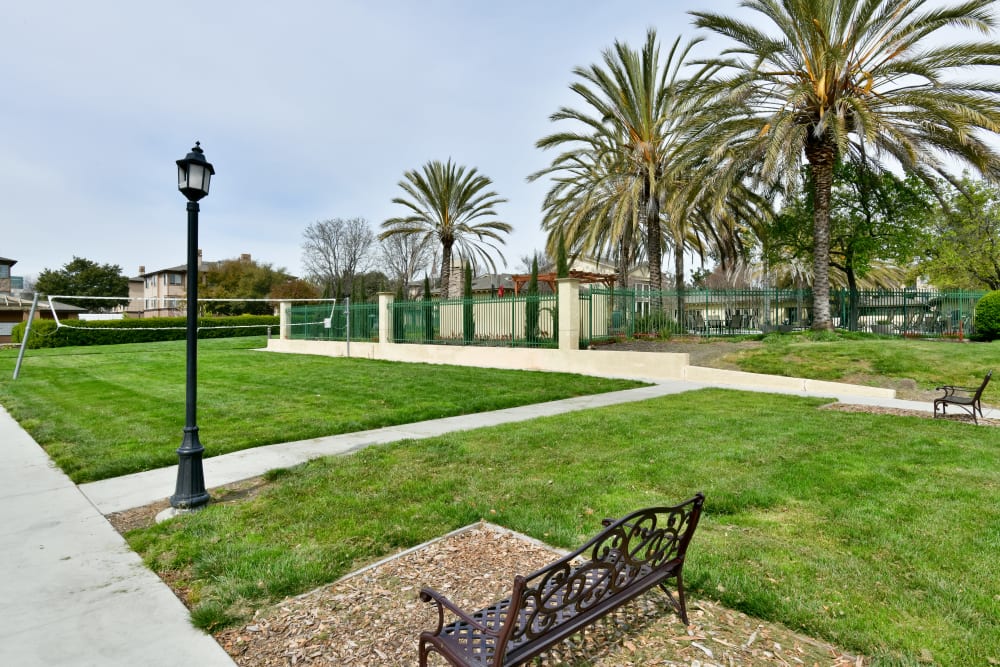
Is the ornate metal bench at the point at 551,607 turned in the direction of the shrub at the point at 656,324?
no

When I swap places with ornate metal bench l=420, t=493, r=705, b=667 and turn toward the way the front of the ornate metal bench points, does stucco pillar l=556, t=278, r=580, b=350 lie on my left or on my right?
on my right

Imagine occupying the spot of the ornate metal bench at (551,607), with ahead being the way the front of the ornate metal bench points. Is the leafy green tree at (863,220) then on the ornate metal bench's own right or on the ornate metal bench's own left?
on the ornate metal bench's own right

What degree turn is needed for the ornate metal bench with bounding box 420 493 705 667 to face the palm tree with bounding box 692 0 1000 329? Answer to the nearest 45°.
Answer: approximately 90° to its right

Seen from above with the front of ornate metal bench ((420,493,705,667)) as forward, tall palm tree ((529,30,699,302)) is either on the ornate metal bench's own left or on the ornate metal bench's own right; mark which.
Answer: on the ornate metal bench's own right

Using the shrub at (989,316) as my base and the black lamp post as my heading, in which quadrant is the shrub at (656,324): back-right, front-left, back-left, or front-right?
front-right

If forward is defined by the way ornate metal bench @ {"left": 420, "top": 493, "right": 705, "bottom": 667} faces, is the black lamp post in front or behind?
in front
